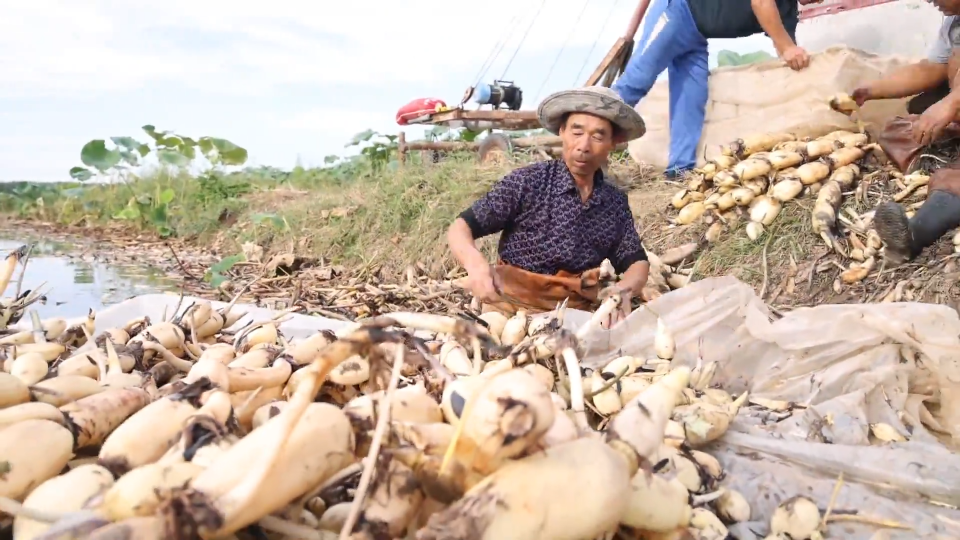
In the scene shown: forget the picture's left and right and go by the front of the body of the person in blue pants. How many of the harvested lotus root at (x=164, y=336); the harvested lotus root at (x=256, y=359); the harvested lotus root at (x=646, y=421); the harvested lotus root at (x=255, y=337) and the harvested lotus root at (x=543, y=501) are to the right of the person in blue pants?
5

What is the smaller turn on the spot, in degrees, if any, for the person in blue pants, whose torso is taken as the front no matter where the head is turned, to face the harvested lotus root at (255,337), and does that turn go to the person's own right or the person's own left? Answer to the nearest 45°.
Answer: approximately 90° to the person's own right

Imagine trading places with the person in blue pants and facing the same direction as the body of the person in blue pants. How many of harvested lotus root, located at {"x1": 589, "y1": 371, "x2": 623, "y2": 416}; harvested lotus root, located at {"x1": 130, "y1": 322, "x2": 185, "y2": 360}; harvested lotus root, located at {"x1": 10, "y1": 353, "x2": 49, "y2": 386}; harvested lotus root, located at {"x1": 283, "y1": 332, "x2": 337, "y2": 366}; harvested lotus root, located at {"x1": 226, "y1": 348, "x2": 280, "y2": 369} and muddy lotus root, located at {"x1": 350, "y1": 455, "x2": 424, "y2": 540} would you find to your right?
6

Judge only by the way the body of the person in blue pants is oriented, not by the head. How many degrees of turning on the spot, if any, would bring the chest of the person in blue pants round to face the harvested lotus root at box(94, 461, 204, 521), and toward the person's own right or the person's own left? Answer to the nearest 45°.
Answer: approximately 90° to the person's own right

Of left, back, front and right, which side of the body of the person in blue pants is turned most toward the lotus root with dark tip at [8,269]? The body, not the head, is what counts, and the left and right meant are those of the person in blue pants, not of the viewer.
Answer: right

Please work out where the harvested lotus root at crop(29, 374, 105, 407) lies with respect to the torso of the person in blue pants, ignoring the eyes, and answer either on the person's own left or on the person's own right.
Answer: on the person's own right

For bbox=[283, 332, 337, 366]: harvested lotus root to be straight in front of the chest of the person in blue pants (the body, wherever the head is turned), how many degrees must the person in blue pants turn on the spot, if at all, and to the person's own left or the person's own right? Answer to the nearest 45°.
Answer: approximately 90° to the person's own right
